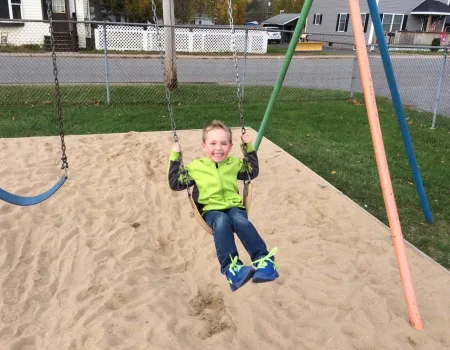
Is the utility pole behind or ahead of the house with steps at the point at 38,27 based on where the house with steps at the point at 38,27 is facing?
ahead

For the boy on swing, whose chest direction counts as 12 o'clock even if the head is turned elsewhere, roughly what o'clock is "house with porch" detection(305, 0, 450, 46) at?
The house with porch is roughly at 7 o'clock from the boy on swing.

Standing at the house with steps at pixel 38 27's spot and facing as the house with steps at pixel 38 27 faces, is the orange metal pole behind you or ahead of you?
ahead

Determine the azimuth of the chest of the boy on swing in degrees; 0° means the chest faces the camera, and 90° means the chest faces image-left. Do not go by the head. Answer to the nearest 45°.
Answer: approximately 0°

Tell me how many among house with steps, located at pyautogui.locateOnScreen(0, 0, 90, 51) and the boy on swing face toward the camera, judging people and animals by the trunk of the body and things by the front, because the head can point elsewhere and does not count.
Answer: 2

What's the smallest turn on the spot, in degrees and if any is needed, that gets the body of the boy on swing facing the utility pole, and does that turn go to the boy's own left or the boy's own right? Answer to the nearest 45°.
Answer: approximately 180°

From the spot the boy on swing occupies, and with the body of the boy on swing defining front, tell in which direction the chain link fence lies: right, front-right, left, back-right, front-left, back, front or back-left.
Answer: back

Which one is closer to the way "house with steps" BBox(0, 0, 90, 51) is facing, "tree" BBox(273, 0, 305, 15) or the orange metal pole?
the orange metal pole

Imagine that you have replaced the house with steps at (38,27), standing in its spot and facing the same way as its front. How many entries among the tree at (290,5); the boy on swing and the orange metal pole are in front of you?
2

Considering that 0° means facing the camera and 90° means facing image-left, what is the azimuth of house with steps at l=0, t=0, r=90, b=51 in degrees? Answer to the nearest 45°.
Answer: approximately 0°

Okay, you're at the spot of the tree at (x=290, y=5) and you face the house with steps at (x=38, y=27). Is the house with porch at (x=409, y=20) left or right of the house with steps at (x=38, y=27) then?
left
